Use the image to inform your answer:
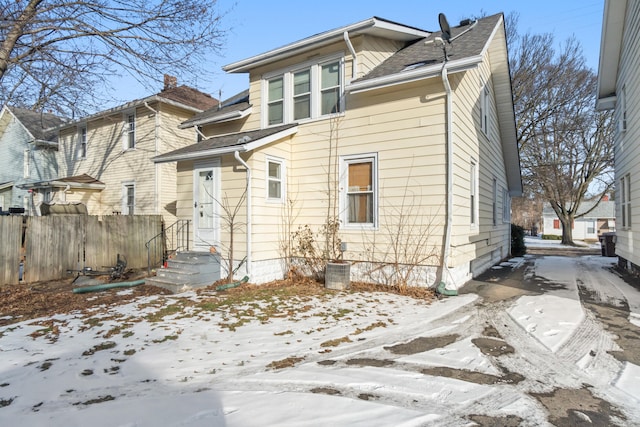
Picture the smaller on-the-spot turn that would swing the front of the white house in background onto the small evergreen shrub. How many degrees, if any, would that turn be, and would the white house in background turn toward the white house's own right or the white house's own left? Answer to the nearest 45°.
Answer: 0° — it already faces it

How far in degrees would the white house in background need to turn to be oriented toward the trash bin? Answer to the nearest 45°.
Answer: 0° — it already faces it

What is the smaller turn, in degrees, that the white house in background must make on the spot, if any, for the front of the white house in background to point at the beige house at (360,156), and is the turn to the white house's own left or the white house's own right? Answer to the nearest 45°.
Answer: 0° — it already faces it

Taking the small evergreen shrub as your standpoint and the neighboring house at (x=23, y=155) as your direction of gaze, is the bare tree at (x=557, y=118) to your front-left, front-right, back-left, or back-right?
back-right

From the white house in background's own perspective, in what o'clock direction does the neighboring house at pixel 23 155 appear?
The neighboring house is roughly at 1 o'clock from the white house in background.

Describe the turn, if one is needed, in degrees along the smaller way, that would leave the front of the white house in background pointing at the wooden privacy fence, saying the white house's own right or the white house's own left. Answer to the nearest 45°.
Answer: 0° — it already faces it

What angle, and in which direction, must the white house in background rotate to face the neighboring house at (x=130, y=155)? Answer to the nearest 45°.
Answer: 0° — it already faces it

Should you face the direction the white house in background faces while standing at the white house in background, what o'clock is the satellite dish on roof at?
The satellite dish on roof is roughly at 12 o'clock from the white house in background.

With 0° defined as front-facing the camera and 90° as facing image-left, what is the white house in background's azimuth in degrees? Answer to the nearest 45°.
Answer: approximately 0°

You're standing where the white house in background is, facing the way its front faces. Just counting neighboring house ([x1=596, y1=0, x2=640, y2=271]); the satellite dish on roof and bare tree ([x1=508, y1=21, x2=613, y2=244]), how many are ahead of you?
3

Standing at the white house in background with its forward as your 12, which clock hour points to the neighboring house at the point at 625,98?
The neighboring house is roughly at 12 o'clock from the white house in background.
